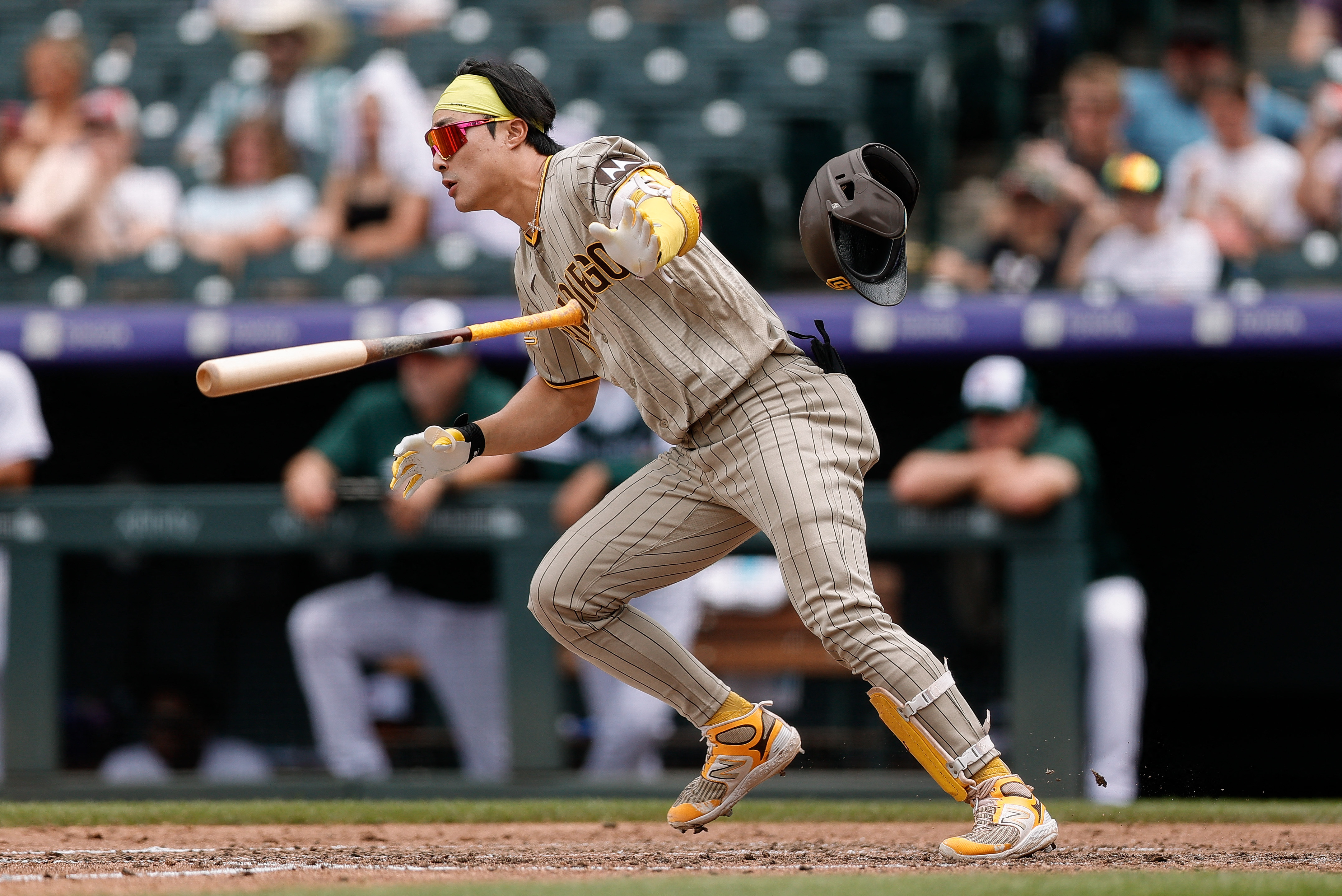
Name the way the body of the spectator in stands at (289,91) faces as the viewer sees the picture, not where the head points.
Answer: toward the camera

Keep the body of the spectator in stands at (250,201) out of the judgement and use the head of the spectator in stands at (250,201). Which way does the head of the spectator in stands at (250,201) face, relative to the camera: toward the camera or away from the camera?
toward the camera

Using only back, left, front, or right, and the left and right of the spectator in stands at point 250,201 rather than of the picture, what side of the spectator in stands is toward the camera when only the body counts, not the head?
front

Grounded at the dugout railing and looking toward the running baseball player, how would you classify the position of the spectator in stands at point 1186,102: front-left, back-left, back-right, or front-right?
back-left

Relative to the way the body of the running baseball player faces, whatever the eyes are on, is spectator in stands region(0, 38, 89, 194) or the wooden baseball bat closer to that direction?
the wooden baseball bat

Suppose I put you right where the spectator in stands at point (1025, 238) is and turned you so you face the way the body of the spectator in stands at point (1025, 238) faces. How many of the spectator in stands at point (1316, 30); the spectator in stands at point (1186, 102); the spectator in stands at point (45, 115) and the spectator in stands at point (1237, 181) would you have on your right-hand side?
1

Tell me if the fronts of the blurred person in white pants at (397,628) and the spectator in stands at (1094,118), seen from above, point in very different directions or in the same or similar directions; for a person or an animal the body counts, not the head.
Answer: same or similar directions

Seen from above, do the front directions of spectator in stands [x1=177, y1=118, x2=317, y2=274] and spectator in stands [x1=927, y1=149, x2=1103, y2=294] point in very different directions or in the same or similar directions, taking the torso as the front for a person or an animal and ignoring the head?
same or similar directions

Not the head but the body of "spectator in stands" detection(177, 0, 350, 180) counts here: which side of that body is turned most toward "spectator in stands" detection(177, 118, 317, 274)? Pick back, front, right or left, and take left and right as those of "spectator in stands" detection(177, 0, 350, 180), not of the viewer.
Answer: front

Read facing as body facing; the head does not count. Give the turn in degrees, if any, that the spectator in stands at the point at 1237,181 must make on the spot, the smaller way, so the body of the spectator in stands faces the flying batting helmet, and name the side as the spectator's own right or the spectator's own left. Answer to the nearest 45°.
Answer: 0° — they already face it

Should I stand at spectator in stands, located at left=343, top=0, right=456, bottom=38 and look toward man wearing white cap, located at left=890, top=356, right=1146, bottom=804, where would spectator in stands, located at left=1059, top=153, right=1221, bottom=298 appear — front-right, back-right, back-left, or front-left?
front-left

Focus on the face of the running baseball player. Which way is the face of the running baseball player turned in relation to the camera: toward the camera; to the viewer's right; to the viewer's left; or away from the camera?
to the viewer's left

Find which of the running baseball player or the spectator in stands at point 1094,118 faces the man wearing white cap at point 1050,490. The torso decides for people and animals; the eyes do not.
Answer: the spectator in stands

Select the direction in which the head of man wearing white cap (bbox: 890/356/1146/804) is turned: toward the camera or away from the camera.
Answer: toward the camera

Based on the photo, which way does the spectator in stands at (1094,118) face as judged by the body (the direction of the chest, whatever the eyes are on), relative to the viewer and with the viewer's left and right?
facing the viewer

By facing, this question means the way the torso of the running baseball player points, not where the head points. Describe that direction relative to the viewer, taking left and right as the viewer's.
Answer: facing the viewer and to the left of the viewer
